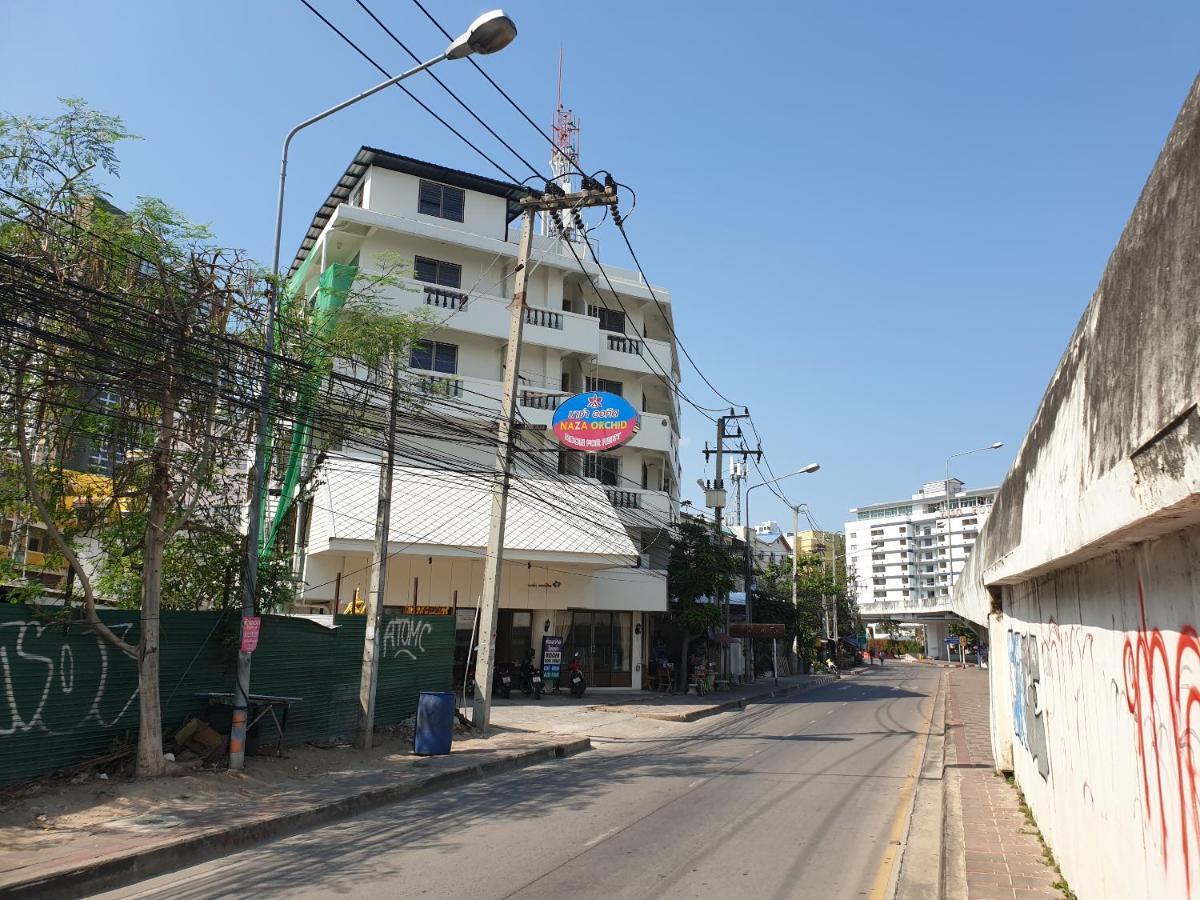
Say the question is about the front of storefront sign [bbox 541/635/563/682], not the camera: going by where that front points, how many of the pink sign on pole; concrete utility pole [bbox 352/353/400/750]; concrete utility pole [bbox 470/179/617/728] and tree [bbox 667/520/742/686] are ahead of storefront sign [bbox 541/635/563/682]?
3

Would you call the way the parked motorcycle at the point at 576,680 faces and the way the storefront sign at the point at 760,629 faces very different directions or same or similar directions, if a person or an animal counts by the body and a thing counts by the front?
very different directions

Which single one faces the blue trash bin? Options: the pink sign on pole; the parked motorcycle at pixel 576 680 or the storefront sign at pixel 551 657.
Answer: the storefront sign

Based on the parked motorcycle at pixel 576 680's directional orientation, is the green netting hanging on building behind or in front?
behind

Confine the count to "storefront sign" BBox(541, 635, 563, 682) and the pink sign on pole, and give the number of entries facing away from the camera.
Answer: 0

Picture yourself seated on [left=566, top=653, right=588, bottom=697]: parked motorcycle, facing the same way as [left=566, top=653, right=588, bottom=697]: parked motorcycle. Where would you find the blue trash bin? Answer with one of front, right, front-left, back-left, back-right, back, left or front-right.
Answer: back

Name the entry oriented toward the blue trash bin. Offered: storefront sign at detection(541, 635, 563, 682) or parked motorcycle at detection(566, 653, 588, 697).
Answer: the storefront sign

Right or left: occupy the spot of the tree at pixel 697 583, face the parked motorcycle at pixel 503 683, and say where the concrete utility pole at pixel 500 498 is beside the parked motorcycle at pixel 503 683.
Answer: left

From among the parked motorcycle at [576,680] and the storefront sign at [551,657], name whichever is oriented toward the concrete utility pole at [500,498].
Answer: the storefront sign

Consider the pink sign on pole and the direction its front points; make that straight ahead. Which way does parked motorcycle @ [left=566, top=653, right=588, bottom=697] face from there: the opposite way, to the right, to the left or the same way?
the opposite way
